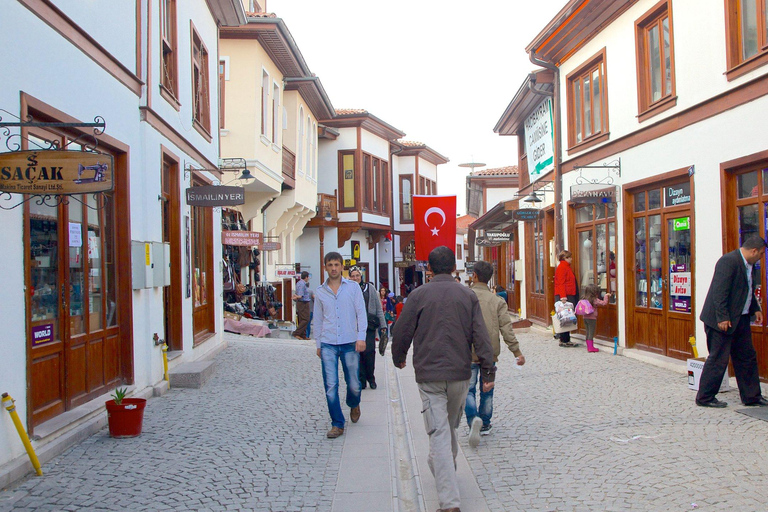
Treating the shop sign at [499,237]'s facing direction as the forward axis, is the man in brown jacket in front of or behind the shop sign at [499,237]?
in front

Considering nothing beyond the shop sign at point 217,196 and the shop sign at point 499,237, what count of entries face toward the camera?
2

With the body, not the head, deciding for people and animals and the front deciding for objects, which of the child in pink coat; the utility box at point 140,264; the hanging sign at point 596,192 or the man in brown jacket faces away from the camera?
the man in brown jacket

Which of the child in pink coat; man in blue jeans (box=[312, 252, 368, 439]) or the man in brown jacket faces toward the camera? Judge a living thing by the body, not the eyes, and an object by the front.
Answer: the man in blue jeans

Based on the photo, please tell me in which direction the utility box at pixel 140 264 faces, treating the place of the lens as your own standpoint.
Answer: facing the viewer and to the right of the viewer

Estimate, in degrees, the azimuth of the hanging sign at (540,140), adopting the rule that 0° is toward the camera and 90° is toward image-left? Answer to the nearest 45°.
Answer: approximately 45°

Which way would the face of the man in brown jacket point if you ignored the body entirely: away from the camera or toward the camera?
away from the camera
